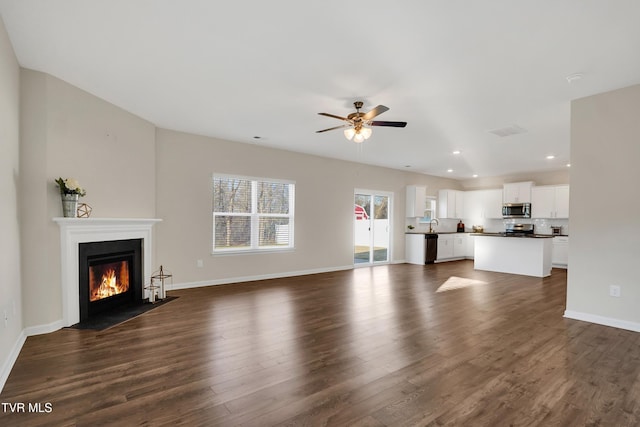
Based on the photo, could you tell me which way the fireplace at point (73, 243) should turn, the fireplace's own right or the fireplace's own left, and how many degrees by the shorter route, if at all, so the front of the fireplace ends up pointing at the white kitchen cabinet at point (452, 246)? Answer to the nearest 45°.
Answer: approximately 45° to the fireplace's own left

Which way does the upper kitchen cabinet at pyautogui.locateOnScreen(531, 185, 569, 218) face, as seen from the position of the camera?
facing the viewer

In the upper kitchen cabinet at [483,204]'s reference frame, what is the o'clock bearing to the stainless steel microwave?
The stainless steel microwave is roughly at 10 o'clock from the upper kitchen cabinet.

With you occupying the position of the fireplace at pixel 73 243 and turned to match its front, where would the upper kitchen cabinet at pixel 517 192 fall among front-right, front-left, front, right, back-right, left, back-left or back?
front-left

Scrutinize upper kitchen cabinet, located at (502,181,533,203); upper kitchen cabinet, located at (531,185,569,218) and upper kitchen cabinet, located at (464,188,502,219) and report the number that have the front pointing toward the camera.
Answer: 3

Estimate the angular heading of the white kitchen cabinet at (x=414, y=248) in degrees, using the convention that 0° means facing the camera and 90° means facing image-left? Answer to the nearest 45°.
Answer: approximately 315°

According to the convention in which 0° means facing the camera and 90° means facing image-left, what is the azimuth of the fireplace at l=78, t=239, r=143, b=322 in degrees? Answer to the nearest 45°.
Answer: approximately 315°

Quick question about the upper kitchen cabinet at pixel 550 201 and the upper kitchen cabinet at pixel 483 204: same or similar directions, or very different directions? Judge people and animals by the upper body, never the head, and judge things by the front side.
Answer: same or similar directions

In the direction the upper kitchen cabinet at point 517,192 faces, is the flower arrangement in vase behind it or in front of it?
in front

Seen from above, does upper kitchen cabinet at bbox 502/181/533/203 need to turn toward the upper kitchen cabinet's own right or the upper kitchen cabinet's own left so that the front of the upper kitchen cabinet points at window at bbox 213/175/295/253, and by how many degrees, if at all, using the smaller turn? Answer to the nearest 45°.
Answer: approximately 45° to the upper kitchen cabinet's own right

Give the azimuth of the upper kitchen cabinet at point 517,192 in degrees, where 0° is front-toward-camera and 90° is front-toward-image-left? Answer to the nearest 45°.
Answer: approximately 0°

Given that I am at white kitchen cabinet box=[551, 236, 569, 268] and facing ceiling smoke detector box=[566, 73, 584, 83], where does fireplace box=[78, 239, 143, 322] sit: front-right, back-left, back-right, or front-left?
front-right

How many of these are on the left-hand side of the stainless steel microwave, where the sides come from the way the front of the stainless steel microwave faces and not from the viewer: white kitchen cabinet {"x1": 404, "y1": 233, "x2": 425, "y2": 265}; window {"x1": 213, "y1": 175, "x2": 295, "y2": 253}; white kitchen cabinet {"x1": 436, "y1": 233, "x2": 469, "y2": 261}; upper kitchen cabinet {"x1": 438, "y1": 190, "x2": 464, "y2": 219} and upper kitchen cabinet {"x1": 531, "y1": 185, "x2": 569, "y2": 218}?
1

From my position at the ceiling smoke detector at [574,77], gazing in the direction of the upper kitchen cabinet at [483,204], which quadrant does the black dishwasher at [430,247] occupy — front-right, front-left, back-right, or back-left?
front-left

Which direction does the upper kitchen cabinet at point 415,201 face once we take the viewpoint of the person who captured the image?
facing the viewer and to the right of the viewer

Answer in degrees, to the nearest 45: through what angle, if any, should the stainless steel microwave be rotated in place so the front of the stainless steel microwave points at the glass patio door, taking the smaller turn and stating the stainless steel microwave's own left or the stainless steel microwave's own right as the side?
approximately 45° to the stainless steel microwave's own right
